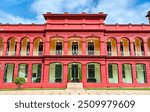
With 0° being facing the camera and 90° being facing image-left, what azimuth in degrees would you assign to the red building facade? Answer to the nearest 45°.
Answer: approximately 0°

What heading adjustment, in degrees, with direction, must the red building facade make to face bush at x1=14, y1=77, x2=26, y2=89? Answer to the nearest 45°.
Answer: approximately 90° to its right
